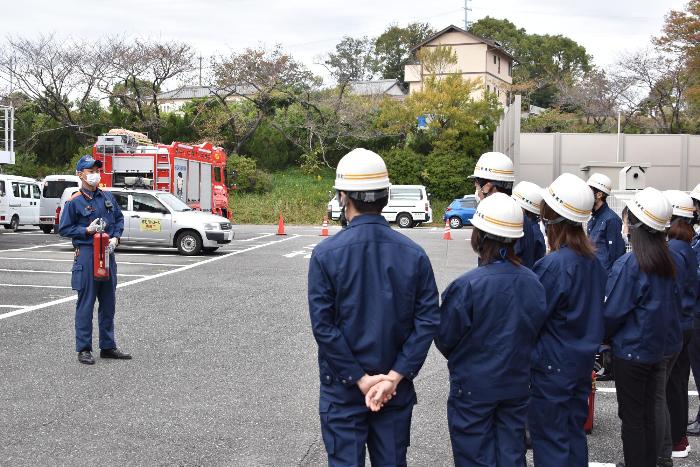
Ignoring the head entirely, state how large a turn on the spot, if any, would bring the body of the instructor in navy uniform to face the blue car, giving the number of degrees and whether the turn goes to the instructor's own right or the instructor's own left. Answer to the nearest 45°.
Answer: approximately 90° to the instructor's own left

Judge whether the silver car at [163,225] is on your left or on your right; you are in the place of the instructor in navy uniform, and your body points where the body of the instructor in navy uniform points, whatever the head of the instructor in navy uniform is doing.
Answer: on your left

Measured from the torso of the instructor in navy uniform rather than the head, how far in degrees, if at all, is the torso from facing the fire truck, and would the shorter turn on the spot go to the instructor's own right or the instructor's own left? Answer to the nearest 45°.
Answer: approximately 135° to the instructor's own left

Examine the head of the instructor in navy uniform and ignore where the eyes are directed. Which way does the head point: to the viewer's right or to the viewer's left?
to the viewer's right

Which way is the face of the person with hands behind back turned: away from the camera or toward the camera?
away from the camera

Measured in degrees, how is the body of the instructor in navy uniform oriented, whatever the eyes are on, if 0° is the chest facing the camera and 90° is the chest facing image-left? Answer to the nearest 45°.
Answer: approximately 315°

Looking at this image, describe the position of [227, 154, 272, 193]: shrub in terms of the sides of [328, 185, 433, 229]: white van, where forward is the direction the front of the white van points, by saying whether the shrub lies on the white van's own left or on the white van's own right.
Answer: on the white van's own right

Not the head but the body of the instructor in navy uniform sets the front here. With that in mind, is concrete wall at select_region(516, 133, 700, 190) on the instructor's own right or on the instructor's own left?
on the instructor's own left
